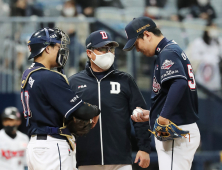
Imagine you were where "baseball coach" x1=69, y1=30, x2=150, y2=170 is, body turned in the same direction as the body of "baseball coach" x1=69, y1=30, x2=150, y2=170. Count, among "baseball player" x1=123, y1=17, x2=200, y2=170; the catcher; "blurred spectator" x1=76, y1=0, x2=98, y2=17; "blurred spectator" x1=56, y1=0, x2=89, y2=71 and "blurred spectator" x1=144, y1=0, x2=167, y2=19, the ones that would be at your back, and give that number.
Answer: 3

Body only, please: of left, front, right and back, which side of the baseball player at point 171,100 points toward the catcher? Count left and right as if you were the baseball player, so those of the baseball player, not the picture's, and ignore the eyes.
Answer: front

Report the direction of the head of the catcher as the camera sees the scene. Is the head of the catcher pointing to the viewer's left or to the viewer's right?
to the viewer's right

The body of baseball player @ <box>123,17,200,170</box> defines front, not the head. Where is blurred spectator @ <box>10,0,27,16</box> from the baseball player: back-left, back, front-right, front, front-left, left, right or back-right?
front-right

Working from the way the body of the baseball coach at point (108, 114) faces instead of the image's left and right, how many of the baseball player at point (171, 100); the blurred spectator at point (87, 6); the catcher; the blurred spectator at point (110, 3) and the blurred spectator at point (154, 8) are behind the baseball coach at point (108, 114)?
3

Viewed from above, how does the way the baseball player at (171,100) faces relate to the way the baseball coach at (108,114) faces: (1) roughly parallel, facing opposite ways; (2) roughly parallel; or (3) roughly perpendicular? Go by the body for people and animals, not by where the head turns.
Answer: roughly perpendicular

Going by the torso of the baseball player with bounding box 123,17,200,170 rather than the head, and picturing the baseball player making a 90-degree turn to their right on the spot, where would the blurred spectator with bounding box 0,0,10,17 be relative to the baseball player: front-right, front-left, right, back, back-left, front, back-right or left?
front-left

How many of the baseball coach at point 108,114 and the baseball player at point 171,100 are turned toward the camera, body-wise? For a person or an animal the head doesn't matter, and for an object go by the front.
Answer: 1

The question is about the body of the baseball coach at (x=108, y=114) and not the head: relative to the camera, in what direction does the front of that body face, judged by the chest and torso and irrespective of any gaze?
toward the camera

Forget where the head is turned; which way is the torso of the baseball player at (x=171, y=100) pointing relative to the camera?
to the viewer's left

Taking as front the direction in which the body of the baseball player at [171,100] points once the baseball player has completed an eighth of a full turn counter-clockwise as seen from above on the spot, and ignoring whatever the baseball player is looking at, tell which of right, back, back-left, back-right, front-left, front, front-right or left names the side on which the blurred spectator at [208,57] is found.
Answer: back-right

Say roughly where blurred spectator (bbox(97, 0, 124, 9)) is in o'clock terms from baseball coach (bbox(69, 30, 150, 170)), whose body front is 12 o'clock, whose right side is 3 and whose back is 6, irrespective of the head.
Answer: The blurred spectator is roughly at 6 o'clock from the baseball coach.

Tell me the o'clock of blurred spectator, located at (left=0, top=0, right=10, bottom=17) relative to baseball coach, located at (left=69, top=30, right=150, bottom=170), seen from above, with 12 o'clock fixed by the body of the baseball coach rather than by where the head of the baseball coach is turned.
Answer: The blurred spectator is roughly at 5 o'clock from the baseball coach.
